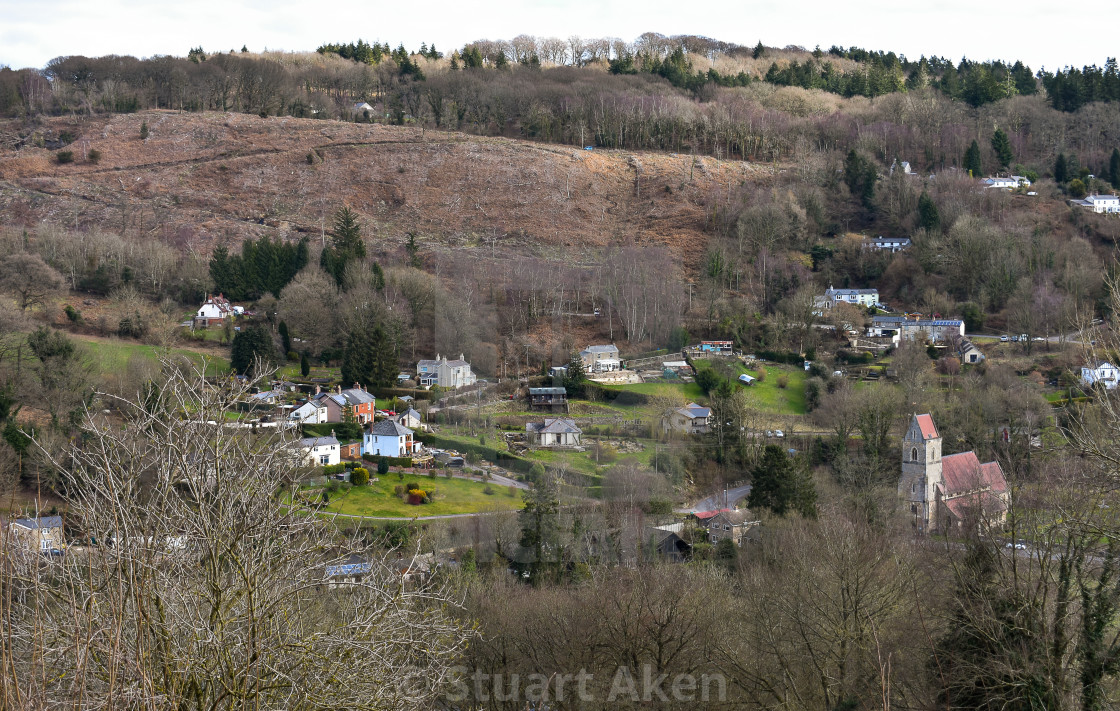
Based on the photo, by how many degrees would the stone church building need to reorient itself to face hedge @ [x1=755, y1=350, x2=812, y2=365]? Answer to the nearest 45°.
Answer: approximately 90° to its right

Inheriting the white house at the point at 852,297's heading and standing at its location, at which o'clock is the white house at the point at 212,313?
the white house at the point at 212,313 is roughly at 2 o'clock from the white house at the point at 852,297.

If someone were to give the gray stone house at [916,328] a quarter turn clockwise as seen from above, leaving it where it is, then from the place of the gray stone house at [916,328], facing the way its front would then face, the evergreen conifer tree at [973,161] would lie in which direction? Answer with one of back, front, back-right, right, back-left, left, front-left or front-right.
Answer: right

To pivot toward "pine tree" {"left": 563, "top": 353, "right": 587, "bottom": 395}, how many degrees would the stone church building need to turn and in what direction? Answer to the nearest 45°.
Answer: approximately 45° to its right

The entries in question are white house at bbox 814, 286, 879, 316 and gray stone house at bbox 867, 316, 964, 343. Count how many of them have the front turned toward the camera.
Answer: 2

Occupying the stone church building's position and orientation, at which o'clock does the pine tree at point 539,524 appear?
The pine tree is roughly at 12 o'clock from the stone church building.

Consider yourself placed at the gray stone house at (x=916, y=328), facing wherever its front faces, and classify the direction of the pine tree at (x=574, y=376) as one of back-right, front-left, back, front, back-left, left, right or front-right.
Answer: front-right

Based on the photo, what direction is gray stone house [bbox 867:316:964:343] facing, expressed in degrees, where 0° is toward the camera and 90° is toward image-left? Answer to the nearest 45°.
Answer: approximately 0°

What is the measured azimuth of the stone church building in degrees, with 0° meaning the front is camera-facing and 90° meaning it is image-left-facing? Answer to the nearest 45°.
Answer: approximately 45°

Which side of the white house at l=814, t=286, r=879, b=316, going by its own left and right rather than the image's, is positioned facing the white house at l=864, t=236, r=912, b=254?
back

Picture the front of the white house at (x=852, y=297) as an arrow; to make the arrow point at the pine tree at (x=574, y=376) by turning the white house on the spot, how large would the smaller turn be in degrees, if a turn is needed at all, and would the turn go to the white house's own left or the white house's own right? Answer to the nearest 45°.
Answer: approximately 45° to the white house's own right
